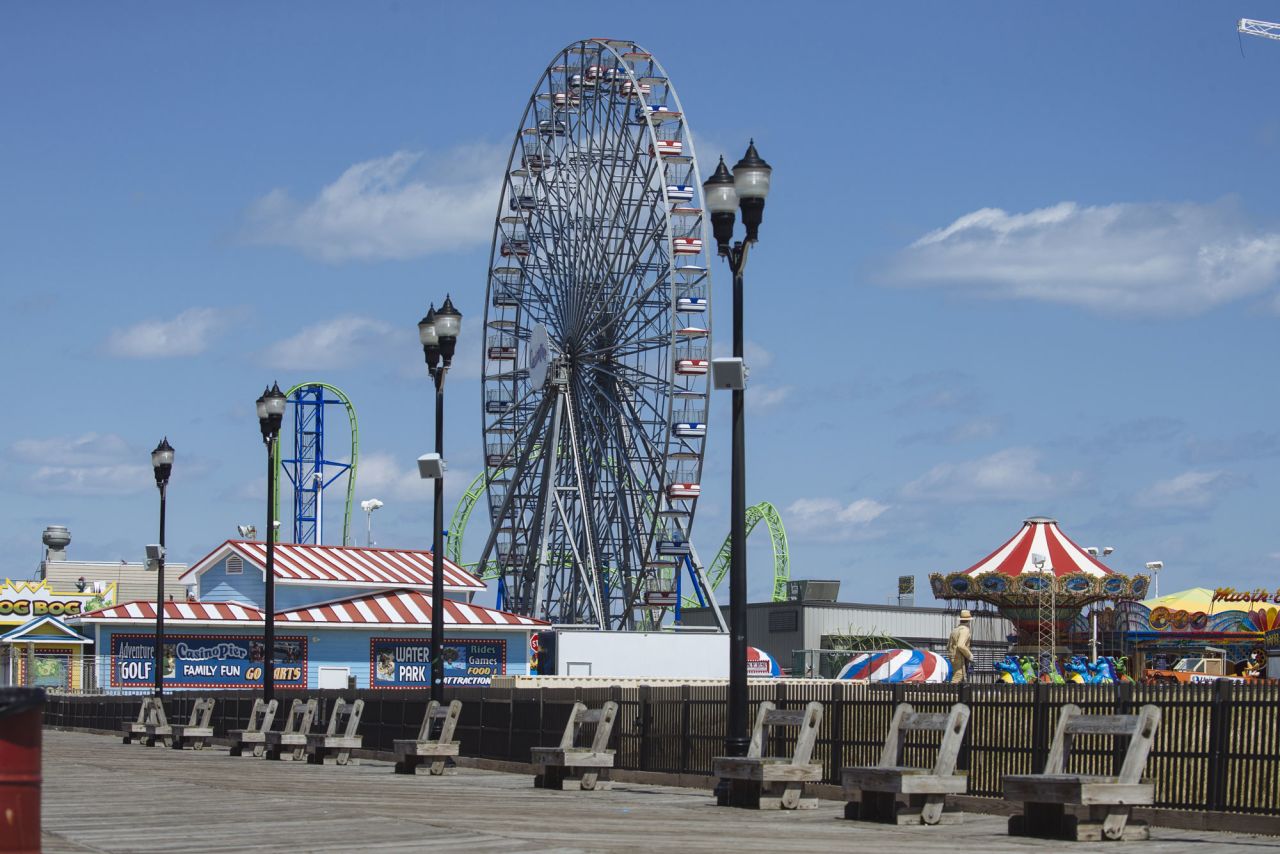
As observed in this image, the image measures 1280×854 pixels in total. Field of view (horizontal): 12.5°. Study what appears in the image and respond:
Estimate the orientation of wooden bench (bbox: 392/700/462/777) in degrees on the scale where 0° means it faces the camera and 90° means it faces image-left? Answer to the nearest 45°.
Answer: approximately 45°

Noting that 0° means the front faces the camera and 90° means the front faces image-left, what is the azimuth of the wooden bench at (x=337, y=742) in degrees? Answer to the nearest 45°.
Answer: approximately 90°

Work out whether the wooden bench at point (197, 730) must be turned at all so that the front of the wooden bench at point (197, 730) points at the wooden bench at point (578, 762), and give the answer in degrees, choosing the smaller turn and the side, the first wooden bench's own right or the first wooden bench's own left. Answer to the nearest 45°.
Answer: approximately 90° to the first wooden bench's own left

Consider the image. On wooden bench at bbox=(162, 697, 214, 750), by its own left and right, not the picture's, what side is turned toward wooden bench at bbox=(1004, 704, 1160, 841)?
left

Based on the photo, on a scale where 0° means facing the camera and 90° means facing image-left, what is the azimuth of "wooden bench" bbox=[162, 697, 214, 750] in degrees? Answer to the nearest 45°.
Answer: approximately 90°

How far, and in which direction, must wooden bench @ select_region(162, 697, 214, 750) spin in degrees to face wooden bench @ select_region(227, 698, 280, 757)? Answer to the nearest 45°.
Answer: approximately 90° to its left
